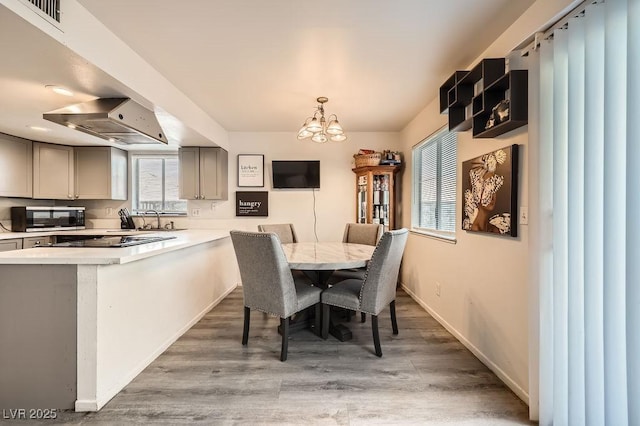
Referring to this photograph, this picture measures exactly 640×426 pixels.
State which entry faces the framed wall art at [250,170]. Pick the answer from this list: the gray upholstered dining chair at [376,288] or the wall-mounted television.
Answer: the gray upholstered dining chair

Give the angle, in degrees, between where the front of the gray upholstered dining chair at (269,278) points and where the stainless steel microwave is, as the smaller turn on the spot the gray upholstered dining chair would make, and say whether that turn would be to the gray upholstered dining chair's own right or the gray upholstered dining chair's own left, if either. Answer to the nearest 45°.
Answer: approximately 90° to the gray upholstered dining chair's own left

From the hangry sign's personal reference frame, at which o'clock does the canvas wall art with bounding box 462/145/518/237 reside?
The canvas wall art is roughly at 11 o'clock from the hangry sign.

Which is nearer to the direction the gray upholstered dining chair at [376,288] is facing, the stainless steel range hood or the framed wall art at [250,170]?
the framed wall art

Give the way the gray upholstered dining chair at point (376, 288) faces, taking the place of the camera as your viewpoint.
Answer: facing away from the viewer and to the left of the viewer

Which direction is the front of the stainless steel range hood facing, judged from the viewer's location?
facing away from the viewer and to the left of the viewer

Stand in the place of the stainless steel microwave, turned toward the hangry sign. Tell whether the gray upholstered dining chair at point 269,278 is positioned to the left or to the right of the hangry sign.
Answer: right

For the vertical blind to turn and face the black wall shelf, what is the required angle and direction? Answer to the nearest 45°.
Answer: approximately 90° to its right

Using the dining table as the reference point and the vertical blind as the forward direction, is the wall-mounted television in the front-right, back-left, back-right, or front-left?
back-left

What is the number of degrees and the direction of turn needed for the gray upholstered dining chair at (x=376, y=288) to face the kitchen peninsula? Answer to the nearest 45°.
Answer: approximately 90° to its left

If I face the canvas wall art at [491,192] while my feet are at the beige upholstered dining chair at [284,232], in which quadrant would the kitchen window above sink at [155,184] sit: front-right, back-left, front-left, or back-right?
back-right

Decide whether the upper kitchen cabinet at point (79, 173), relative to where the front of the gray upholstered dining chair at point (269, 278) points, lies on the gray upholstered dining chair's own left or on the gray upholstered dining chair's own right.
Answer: on the gray upholstered dining chair's own left

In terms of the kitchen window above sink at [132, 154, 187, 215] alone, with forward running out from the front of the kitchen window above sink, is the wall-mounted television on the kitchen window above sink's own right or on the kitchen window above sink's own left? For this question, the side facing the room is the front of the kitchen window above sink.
on the kitchen window above sink's own left

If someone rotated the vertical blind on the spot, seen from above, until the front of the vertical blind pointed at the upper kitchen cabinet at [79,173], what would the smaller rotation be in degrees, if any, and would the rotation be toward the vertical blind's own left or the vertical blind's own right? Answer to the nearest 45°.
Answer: approximately 45° to the vertical blind's own right
